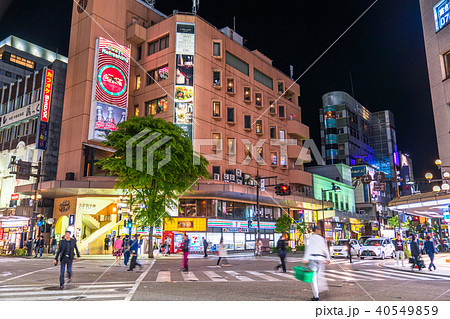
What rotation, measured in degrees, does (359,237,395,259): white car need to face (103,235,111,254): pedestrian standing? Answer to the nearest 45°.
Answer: approximately 45° to its right

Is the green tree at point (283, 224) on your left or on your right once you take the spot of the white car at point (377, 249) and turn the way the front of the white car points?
on your right

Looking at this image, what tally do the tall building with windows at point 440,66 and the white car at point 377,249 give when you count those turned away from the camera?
0

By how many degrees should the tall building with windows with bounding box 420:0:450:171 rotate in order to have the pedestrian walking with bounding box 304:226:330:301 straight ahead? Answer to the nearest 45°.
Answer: approximately 45° to its left

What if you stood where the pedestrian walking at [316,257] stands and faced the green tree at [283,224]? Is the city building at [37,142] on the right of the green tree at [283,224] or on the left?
left

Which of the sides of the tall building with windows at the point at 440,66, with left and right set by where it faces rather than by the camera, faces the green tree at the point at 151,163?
front

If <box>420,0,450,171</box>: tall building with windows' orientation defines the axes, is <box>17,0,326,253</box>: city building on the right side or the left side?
on its right

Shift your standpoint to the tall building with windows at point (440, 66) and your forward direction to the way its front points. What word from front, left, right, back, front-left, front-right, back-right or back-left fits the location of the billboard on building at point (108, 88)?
front-right
